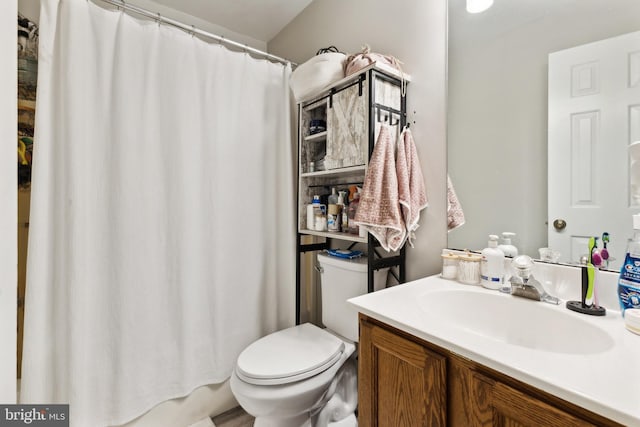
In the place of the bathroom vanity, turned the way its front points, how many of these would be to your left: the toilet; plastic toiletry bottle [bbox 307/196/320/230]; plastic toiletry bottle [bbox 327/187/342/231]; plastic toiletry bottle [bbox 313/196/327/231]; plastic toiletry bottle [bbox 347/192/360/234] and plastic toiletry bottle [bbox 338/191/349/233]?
0

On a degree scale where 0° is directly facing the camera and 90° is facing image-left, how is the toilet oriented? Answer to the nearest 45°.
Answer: approximately 45°

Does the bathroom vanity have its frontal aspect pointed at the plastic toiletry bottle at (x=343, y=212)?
no

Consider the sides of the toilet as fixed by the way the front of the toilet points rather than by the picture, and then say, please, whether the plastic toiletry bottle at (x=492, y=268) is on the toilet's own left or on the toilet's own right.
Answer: on the toilet's own left

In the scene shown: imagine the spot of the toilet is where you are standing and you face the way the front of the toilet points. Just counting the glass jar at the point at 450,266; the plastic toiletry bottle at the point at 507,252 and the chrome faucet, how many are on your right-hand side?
0

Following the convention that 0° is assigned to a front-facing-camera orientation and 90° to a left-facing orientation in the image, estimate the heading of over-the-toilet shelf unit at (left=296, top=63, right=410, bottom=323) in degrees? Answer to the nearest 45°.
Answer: approximately 45°

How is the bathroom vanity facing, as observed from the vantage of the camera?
facing the viewer and to the left of the viewer

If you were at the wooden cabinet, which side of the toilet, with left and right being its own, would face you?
left

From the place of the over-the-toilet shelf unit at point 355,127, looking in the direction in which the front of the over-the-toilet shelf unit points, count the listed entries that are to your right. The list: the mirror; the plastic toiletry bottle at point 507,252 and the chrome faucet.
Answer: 0

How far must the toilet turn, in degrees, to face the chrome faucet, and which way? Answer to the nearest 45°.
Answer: approximately 90° to its left

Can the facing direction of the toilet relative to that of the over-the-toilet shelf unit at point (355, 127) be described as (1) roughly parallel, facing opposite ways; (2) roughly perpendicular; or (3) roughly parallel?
roughly parallel

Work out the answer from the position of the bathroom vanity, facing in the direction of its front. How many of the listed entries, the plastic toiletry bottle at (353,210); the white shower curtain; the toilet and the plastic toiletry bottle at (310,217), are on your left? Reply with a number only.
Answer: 0

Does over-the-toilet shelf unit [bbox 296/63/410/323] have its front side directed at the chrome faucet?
no

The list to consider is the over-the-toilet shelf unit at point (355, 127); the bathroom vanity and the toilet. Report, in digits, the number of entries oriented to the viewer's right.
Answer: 0
